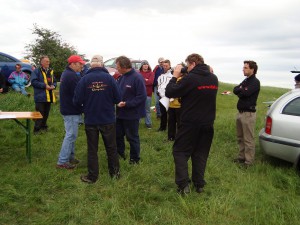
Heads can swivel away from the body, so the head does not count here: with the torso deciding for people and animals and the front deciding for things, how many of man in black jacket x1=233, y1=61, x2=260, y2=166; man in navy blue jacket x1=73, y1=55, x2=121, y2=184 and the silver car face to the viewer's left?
1

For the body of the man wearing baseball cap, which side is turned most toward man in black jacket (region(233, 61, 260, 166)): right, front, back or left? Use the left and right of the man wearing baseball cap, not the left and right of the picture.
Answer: front

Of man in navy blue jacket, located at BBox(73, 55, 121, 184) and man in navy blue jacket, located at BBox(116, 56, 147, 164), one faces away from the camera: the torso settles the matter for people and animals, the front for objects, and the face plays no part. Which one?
man in navy blue jacket, located at BBox(73, 55, 121, 184)

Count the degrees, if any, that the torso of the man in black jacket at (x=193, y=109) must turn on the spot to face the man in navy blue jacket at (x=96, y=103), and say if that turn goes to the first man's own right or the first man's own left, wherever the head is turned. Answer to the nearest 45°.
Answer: approximately 45° to the first man's own left

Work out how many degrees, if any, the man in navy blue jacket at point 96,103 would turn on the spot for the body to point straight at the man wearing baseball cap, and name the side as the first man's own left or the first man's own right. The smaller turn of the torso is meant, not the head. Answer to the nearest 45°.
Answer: approximately 45° to the first man's own left

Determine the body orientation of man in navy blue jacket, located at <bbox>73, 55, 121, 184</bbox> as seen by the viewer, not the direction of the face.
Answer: away from the camera

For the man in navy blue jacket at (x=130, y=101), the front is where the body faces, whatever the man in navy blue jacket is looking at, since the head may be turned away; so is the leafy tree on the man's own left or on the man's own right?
on the man's own right

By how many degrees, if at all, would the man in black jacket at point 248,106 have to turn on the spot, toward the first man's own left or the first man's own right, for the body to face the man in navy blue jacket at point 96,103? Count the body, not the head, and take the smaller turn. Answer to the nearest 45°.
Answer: approximately 45° to the first man's own left

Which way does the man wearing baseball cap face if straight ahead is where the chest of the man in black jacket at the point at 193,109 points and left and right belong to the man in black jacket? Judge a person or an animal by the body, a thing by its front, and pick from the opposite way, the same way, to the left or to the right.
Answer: to the right

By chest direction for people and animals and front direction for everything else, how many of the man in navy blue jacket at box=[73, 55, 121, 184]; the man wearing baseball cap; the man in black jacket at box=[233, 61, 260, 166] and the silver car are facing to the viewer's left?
1

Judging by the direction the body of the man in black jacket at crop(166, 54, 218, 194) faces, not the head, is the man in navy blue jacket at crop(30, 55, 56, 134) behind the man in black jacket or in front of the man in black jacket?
in front

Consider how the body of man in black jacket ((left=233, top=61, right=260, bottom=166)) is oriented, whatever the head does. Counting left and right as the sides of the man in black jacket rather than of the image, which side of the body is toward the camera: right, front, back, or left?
left

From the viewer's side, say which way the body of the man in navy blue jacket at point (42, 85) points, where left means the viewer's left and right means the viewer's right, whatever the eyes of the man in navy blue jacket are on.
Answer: facing the viewer and to the right of the viewer

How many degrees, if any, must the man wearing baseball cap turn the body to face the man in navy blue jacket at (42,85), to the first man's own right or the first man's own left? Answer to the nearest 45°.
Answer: approximately 90° to the first man's own left

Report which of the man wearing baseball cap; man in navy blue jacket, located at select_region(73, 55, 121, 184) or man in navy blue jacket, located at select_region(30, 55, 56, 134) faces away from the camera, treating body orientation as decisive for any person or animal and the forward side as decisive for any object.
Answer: man in navy blue jacket, located at select_region(73, 55, 121, 184)

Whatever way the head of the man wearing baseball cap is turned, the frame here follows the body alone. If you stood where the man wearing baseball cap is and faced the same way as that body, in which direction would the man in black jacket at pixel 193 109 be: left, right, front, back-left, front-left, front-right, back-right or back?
front-right
